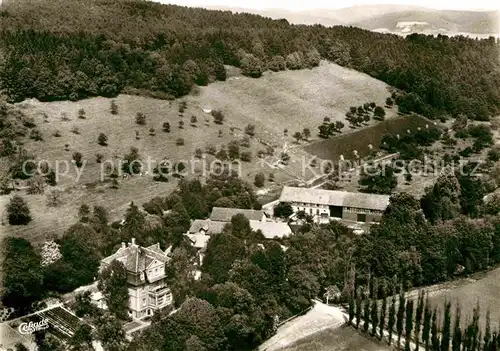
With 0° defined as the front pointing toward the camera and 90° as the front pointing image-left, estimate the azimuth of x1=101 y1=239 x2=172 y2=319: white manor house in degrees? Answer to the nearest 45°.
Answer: approximately 315°
